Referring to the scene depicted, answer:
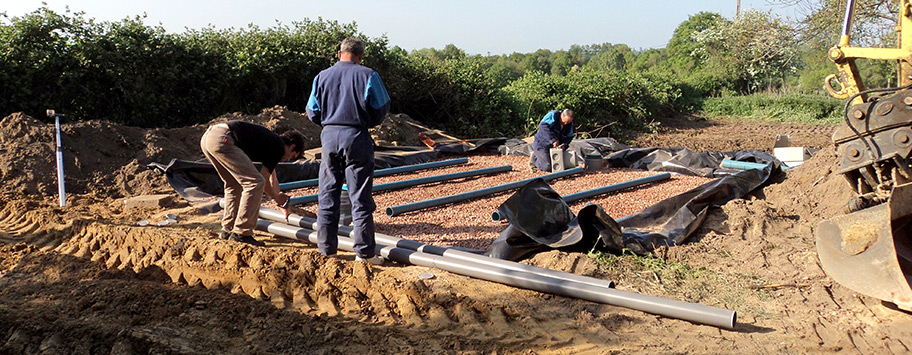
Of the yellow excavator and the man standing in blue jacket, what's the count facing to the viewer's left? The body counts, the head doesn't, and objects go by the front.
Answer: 1

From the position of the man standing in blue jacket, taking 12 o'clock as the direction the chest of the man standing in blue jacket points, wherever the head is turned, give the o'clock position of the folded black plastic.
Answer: The folded black plastic is roughly at 3 o'clock from the man standing in blue jacket.

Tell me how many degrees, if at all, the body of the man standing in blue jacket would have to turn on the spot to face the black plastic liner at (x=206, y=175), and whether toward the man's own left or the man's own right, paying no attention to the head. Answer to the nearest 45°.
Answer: approximately 45° to the man's own left

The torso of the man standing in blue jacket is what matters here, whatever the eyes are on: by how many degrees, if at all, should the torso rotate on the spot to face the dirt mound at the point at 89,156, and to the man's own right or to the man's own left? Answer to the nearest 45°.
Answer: approximately 45° to the man's own left

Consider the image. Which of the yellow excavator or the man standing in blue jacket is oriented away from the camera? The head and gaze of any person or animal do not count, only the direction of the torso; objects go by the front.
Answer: the man standing in blue jacket

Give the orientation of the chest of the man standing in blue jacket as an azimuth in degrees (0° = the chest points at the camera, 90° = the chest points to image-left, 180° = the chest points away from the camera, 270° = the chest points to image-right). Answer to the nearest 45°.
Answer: approximately 180°

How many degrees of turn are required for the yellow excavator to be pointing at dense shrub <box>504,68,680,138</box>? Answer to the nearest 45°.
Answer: approximately 45° to its right

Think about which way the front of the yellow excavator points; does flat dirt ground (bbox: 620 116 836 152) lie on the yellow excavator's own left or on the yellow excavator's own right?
on the yellow excavator's own right

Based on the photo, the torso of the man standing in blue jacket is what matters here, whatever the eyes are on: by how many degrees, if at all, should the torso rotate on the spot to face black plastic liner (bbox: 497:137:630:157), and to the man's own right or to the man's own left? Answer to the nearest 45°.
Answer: approximately 45° to the man's own right

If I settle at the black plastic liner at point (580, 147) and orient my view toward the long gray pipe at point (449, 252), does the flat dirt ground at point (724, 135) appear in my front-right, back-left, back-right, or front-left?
back-left

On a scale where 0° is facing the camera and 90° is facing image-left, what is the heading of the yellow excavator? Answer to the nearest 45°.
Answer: approximately 90°
